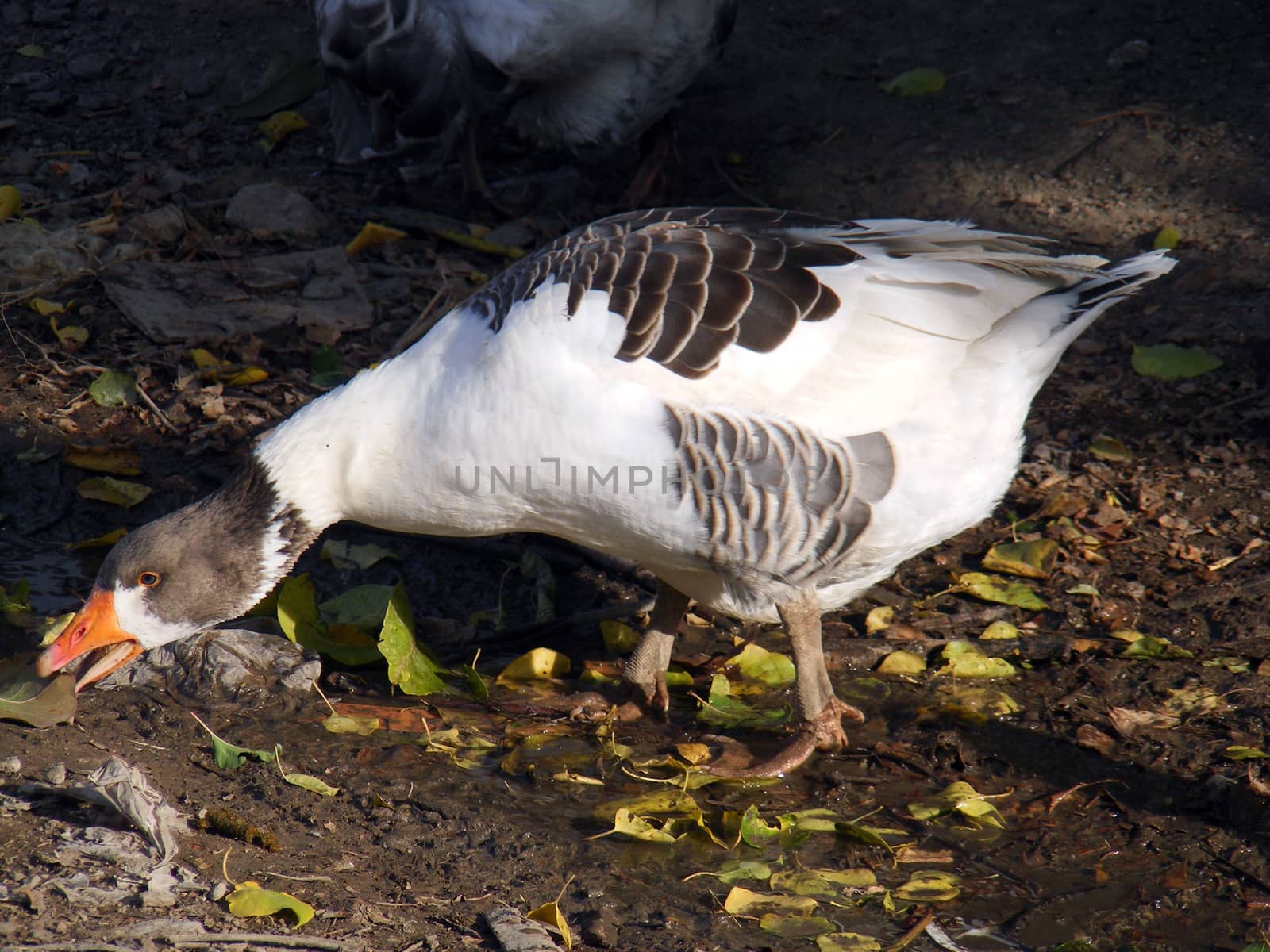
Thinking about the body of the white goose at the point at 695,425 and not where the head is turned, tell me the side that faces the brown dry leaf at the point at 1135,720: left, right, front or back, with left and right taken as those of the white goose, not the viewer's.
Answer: back

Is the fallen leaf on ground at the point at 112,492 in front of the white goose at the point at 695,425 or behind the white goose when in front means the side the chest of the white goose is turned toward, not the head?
in front

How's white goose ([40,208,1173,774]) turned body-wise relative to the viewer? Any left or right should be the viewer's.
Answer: facing to the left of the viewer

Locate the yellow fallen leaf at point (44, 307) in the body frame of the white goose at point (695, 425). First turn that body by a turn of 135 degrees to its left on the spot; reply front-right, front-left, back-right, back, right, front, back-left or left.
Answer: back

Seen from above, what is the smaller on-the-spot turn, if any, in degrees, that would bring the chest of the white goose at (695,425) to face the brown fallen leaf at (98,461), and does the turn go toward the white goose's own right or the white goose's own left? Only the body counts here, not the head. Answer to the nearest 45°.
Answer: approximately 45° to the white goose's own right

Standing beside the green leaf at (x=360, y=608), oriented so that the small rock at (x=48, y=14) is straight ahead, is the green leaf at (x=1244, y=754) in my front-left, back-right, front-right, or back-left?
back-right

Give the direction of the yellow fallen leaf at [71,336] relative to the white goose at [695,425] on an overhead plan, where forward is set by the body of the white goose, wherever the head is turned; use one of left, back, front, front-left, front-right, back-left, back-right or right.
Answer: front-right

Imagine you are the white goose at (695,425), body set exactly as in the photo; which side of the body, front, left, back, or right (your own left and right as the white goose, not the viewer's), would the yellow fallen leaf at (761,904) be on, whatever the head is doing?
left
